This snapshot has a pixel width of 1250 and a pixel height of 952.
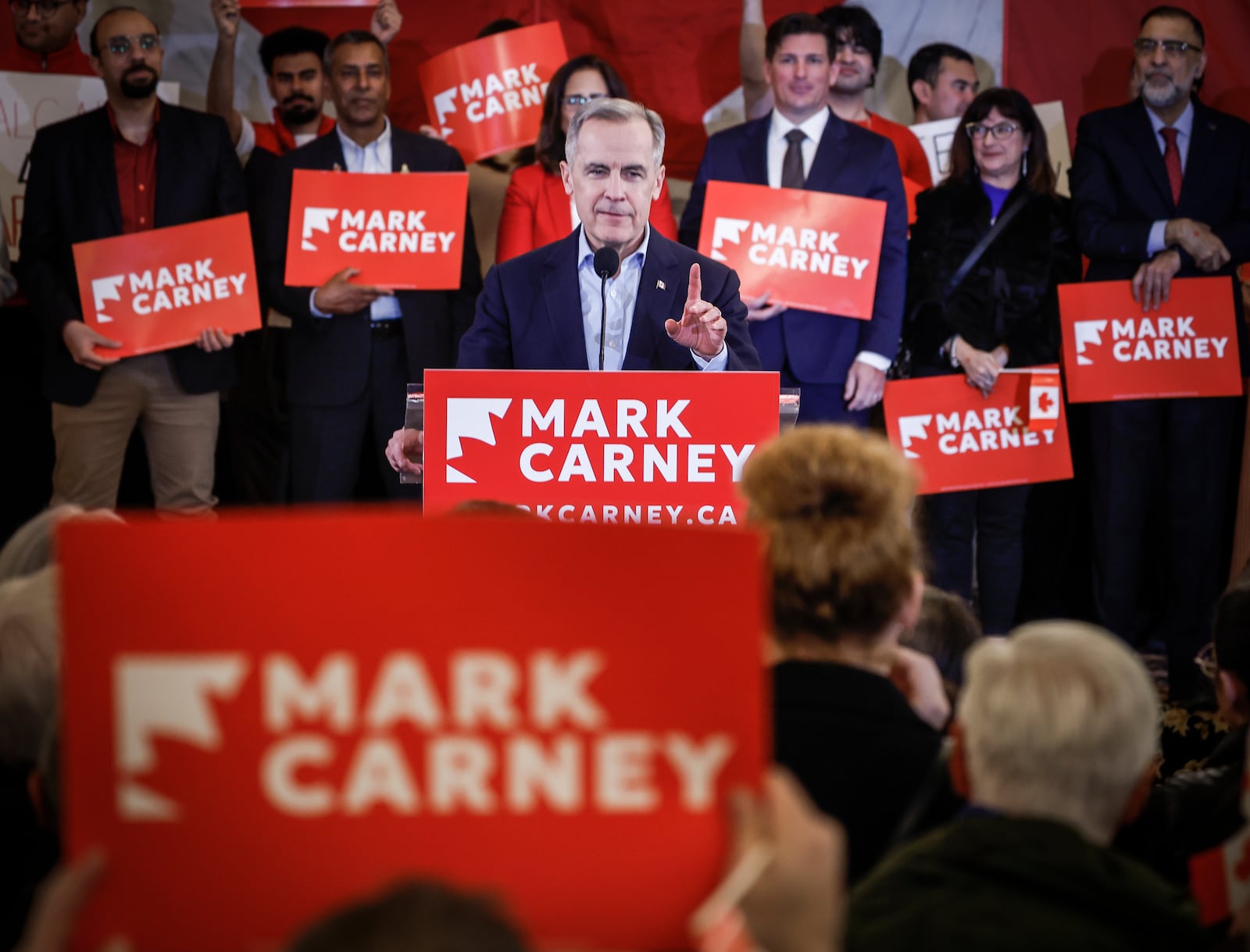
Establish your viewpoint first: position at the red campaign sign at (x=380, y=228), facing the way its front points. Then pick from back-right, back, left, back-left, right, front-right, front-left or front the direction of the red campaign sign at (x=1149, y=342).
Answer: left

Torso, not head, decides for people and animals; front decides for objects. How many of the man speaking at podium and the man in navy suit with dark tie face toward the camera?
2

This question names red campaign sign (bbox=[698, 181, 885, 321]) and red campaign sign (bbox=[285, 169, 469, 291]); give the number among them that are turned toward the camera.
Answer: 2

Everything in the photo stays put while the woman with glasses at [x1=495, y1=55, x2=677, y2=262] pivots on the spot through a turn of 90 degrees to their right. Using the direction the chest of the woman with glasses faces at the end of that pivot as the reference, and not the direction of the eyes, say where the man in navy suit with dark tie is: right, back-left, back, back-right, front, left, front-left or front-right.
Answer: back

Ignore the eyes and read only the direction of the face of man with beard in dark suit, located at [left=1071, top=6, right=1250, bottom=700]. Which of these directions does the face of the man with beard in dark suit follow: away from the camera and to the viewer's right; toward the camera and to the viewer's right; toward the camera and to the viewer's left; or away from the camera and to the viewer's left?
toward the camera and to the viewer's left

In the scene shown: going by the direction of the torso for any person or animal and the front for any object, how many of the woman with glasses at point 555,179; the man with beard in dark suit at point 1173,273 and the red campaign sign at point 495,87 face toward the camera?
3
